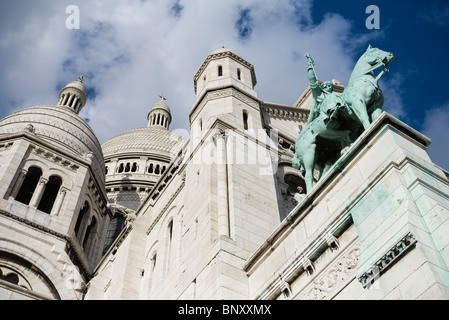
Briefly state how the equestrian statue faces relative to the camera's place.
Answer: facing the viewer and to the right of the viewer
